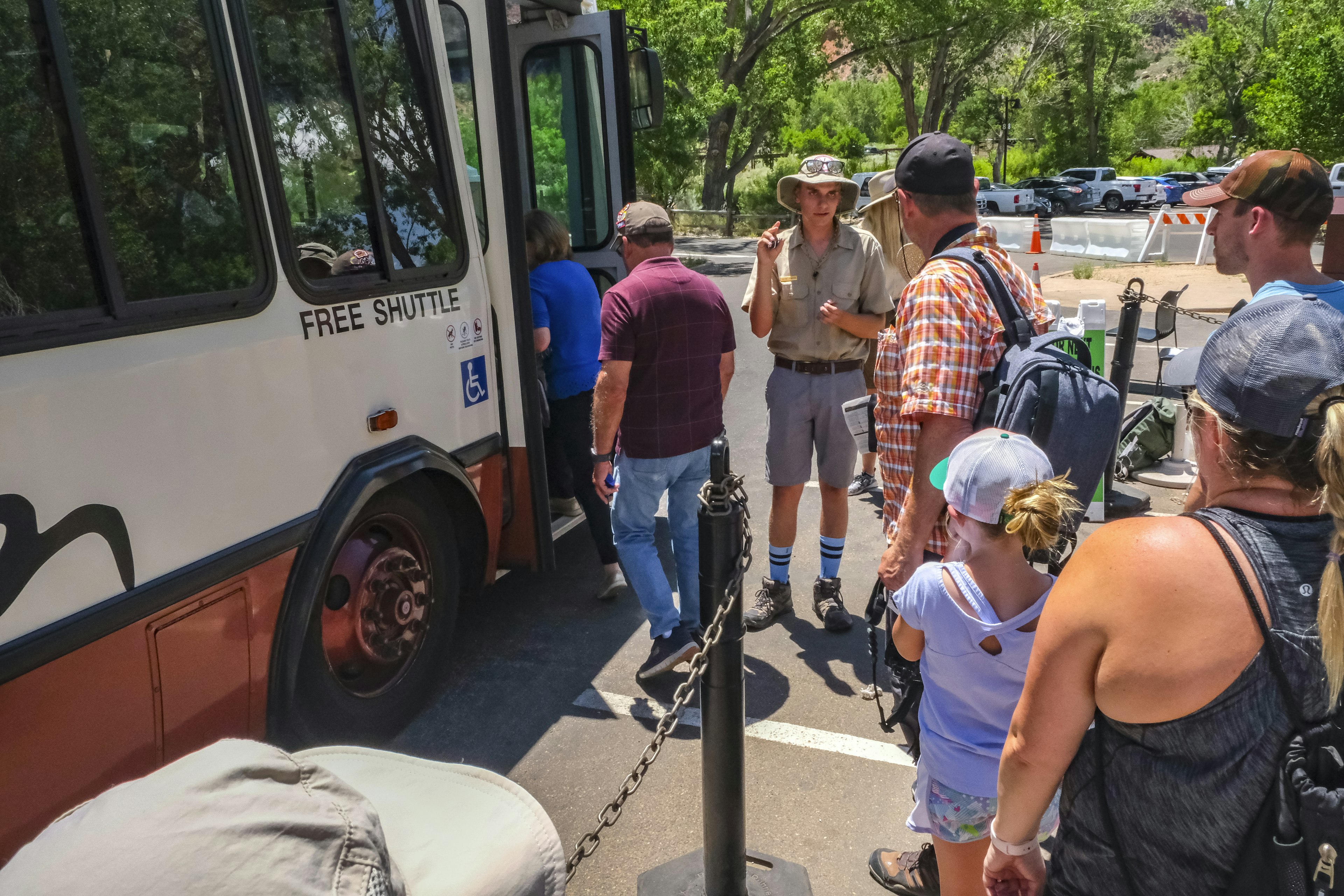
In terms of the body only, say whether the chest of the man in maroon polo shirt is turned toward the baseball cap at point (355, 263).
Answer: no

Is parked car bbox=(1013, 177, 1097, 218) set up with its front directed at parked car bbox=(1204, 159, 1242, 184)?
no

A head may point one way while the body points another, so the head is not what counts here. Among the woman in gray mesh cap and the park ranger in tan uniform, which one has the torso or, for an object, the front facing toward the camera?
the park ranger in tan uniform

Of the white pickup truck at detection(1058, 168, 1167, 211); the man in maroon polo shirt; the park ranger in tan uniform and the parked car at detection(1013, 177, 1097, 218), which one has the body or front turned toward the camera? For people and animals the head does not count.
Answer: the park ranger in tan uniform

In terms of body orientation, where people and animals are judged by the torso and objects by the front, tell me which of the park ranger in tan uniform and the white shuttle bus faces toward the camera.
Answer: the park ranger in tan uniform

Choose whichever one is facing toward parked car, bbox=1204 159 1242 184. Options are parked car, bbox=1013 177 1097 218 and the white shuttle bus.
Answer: the white shuttle bus

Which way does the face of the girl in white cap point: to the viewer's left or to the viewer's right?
to the viewer's left

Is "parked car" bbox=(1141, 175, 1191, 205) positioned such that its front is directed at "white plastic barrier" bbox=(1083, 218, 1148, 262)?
no

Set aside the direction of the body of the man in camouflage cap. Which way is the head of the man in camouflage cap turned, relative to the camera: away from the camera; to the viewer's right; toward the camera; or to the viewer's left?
to the viewer's left

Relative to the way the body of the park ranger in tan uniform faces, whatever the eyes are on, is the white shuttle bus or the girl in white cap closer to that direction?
the girl in white cap

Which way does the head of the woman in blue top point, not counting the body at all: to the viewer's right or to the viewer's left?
to the viewer's left

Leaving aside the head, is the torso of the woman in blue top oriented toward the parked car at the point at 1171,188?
no

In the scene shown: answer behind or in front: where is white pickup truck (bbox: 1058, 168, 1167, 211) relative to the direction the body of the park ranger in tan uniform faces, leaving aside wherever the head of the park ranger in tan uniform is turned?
behind

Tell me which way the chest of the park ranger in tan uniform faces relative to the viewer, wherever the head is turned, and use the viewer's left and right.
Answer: facing the viewer

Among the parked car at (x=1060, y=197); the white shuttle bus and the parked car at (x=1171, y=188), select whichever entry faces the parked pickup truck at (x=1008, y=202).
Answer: the white shuttle bus

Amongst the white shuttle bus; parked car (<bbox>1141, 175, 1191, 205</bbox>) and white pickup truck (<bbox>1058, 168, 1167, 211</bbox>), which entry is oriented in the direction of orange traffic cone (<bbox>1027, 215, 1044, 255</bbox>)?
the white shuttle bus

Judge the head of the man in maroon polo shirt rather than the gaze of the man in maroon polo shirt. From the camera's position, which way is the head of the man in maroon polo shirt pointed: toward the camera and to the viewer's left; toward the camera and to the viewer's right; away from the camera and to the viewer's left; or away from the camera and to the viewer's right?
away from the camera and to the viewer's left
